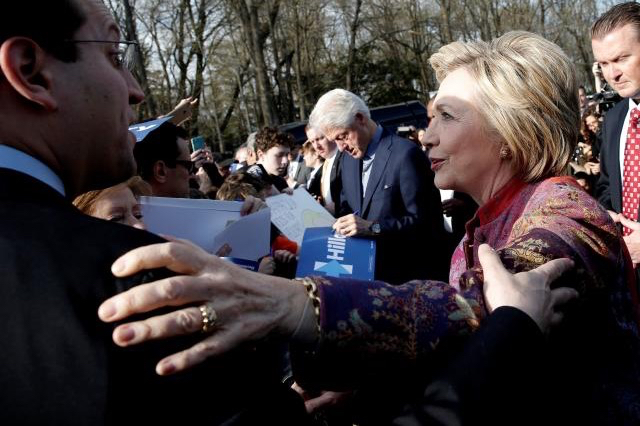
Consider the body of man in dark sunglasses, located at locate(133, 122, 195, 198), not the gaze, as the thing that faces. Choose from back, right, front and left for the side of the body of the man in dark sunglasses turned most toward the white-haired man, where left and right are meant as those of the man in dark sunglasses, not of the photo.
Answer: front

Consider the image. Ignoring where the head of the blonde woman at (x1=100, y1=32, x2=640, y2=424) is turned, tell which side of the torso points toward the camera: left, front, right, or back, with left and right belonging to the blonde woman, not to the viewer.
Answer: left

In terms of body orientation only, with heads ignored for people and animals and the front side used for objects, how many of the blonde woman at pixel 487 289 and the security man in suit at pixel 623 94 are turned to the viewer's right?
0

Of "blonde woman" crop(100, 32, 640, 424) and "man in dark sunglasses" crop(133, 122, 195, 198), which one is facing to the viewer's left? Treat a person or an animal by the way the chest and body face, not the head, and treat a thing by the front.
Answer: the blonde woman

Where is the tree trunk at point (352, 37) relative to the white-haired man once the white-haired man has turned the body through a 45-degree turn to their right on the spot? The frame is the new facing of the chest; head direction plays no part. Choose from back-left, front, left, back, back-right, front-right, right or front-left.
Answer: right

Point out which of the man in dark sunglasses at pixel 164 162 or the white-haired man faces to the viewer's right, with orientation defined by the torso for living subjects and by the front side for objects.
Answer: the man in dark sunglasses

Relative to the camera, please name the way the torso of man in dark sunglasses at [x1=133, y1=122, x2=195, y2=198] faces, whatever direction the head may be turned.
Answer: to the viewer's right

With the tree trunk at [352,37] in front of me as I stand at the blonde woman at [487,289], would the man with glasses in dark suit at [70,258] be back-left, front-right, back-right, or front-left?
back-left

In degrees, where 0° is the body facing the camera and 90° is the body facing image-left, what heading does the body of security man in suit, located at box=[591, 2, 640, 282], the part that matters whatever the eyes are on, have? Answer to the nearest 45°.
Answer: approximately 45°

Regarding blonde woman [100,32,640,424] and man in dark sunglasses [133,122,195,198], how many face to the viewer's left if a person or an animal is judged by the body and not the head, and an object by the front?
1

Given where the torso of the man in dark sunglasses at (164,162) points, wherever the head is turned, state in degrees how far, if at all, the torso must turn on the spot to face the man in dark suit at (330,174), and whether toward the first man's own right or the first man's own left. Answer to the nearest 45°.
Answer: approximately 45° to the first man's own left

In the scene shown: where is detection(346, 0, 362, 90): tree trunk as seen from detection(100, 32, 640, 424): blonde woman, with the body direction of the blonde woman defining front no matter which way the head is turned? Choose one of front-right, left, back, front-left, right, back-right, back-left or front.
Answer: right

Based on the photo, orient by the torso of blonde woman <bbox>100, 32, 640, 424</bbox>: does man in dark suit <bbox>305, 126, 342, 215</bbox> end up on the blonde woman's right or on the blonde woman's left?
on the blonde woman's right

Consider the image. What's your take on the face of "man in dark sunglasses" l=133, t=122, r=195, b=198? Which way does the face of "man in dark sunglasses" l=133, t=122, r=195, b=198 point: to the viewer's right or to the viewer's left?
to the viewer's right

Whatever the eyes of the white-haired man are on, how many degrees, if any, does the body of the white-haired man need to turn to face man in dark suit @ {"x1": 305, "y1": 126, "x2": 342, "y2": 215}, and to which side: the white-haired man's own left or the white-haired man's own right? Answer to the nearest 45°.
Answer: approximately 90° to the white-haired man's own right

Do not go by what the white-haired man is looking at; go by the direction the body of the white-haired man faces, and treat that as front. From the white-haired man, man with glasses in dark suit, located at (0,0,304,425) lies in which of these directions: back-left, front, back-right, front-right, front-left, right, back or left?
front-left

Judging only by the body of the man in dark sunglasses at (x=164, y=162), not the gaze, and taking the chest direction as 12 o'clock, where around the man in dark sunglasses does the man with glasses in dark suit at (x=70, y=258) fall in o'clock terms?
The man with glasses in dark suit is roughly at 3 o'clock from the man in dark sunglasses.

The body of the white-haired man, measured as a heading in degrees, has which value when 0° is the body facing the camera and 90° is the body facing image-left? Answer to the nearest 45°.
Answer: approximately 45°
